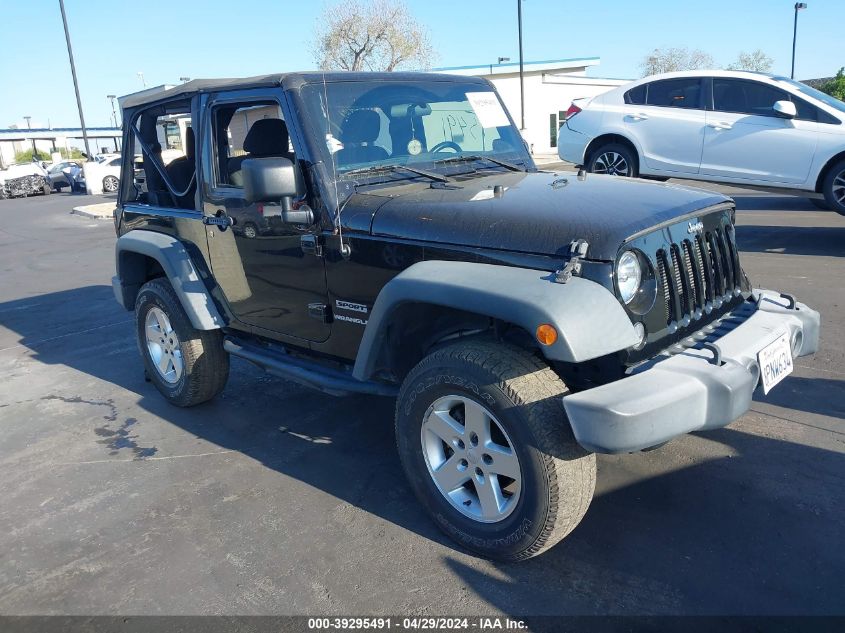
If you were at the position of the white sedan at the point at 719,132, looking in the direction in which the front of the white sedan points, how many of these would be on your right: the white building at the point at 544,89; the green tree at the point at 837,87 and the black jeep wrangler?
1

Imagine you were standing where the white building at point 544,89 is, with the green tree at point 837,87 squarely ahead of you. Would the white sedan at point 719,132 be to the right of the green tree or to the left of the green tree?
right

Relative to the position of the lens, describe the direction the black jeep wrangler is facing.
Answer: facing the viewer and to the right of the viewer

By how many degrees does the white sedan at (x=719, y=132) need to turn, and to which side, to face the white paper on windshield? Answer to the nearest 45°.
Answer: approximately 90° to its right

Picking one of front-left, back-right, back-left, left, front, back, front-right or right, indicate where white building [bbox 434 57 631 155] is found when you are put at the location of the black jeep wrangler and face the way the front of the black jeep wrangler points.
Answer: back-left

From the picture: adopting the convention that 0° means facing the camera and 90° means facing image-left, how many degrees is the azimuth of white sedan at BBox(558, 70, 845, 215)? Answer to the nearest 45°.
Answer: approximately 270°

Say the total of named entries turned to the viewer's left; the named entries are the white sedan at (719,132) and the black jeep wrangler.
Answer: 0

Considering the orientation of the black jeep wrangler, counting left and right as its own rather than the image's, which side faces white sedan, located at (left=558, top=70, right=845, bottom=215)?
left

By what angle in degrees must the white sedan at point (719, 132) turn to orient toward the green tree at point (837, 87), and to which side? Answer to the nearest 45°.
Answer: approximately 90° to its left
